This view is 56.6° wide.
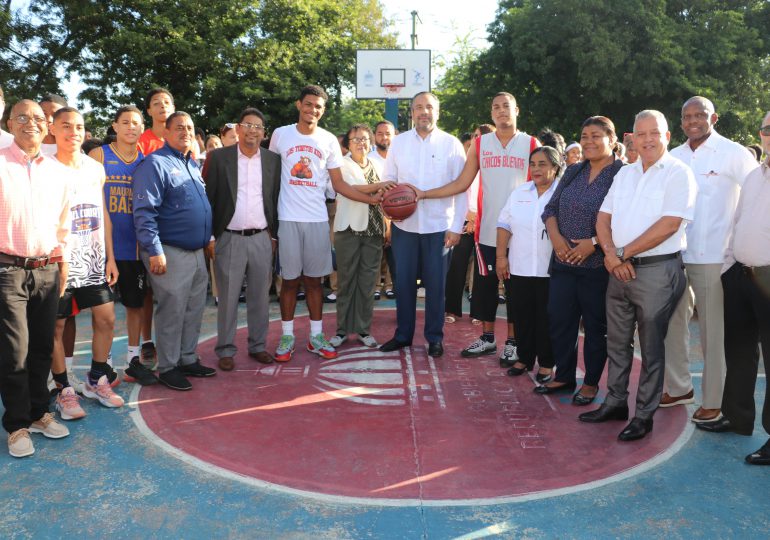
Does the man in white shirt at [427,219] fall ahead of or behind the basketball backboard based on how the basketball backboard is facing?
ahead

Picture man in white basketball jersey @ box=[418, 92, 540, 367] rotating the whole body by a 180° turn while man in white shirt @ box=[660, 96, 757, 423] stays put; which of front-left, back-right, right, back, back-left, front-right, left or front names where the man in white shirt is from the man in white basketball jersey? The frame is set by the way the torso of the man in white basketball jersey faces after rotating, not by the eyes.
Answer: back-right

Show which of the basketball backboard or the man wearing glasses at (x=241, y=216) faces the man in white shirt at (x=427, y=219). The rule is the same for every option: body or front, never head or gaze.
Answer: the basketball backboard

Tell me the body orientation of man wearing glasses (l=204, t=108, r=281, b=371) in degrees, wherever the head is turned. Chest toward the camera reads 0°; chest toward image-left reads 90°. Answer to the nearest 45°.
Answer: approximately 0°

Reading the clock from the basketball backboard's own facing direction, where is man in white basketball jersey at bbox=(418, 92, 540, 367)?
The man in white basketball jersey is roughly at 12 o'clock from the basketball backboard.

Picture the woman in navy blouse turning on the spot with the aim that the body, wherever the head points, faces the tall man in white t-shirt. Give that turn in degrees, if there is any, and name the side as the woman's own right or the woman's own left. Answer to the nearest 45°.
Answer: approximately 45° to the woman's own right

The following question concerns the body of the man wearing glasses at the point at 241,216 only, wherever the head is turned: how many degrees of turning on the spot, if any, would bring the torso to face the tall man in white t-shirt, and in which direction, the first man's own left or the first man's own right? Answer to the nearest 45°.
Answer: approximately 90° to the first man's own left

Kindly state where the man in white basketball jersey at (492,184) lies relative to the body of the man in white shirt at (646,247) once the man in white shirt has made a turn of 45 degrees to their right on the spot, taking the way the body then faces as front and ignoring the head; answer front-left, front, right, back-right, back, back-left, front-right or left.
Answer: front-right

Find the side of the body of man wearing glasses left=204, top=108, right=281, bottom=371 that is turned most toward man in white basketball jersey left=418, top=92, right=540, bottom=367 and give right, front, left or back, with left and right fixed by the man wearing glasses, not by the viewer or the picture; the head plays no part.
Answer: left
